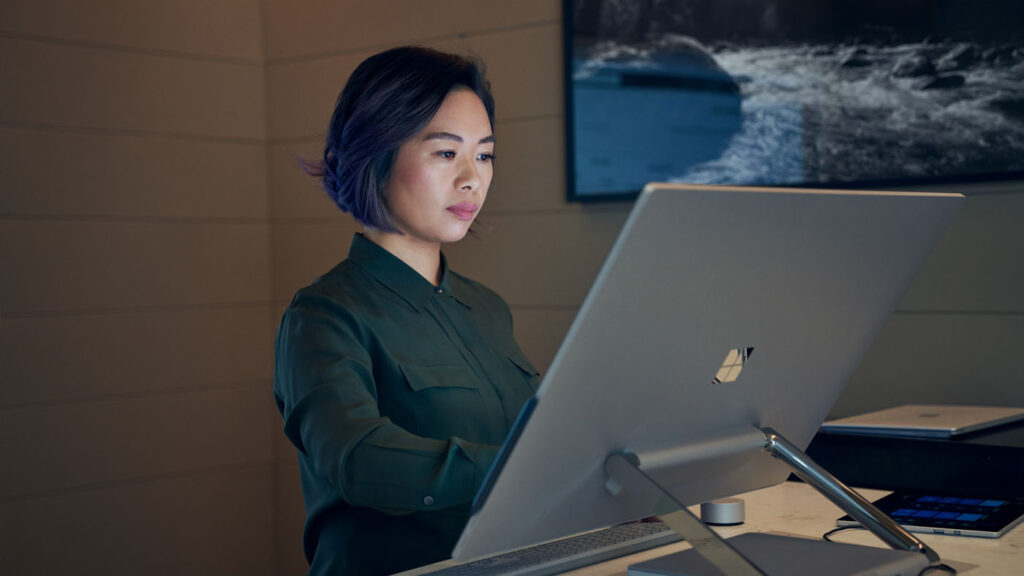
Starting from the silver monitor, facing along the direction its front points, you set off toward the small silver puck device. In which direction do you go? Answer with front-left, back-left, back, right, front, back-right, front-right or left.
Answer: front-right

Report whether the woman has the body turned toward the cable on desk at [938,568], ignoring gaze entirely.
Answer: yes

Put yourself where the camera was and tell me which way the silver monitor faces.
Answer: facing away from the viewer and to the left of the viewer

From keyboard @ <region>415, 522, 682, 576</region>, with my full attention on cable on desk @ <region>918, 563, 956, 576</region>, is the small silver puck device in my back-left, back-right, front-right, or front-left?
front-left

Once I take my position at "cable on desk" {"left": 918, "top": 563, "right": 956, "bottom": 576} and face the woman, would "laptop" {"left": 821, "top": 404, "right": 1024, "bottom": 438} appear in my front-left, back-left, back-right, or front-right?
front-right

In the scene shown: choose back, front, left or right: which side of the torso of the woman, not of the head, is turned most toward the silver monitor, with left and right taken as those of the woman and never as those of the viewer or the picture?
front

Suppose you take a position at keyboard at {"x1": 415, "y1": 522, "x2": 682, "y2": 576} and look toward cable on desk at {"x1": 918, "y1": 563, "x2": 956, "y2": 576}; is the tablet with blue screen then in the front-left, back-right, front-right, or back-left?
front-left

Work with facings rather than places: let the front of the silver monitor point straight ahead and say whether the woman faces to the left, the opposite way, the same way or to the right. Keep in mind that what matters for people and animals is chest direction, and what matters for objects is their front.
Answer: the opposite way

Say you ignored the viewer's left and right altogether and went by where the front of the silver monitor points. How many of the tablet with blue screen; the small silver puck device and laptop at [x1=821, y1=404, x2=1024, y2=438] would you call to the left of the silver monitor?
0

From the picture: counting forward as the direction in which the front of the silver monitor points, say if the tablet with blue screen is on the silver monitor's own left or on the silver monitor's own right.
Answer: on the silver monitor's own right

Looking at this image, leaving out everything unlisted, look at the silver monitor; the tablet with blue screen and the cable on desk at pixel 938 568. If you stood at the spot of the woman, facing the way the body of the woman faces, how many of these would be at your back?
0

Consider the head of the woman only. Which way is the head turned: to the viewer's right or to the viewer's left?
to the viewer's right

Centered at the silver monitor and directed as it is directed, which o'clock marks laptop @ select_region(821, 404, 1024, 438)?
The laptop is roughly at 2 o'clock from the silver monitor.

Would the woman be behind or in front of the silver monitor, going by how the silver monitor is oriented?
in front
